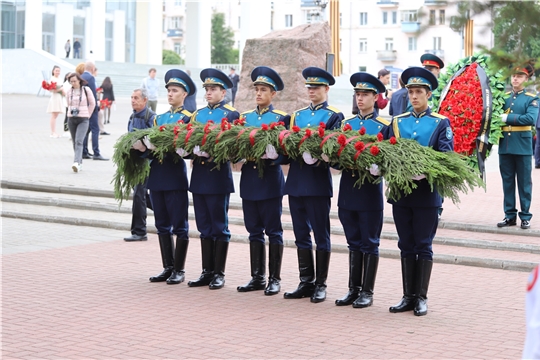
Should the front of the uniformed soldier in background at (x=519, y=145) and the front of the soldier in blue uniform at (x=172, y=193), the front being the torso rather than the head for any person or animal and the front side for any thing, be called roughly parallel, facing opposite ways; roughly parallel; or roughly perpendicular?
roughly parallel

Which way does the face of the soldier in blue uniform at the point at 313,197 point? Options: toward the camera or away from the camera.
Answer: toward the camera

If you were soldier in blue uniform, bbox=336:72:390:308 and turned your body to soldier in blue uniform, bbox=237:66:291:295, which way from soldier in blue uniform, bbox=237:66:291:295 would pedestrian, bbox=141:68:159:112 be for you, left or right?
right

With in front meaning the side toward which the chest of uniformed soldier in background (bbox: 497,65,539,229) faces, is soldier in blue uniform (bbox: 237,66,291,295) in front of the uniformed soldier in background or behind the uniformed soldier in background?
in front

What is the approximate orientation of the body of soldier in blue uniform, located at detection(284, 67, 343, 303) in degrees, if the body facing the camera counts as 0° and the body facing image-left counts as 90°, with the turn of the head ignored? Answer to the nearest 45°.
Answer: approximately 45°

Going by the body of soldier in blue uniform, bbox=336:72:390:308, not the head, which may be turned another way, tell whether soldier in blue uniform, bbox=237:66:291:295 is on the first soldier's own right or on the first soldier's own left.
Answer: on the first soldier's own right

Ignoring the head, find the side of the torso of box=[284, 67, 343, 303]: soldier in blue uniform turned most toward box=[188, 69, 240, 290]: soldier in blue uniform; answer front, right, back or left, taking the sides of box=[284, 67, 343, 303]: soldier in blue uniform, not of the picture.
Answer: right

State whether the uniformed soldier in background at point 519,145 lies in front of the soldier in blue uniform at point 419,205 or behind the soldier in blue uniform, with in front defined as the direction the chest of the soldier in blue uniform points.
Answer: behind

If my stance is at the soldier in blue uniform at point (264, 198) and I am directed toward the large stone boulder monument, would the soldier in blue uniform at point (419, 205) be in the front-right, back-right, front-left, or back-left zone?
back-right

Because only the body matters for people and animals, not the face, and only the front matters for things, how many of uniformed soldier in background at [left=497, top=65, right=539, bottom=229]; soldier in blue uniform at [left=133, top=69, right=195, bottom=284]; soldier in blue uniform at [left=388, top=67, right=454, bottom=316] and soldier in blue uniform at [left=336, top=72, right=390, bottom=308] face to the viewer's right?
0

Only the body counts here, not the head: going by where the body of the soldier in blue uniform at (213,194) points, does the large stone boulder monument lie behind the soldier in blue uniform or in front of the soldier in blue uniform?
behind

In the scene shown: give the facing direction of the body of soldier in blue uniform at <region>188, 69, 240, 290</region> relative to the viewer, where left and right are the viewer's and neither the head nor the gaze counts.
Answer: facing the viewer and to the left of the viewer

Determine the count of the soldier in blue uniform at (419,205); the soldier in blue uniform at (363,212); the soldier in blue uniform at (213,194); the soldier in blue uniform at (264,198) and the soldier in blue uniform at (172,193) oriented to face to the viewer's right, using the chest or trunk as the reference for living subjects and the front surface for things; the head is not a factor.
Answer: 0

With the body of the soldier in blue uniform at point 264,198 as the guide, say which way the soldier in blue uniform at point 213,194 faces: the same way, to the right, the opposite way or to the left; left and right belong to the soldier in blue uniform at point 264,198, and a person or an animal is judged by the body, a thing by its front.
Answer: the same way

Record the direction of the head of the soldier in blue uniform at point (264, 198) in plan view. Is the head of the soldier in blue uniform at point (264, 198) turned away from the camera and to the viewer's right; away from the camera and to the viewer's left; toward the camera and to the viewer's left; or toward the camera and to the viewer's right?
toward the camera and to the viewer's left

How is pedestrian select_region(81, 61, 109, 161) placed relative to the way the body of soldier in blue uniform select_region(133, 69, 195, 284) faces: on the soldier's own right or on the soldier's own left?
on the soldier's own right

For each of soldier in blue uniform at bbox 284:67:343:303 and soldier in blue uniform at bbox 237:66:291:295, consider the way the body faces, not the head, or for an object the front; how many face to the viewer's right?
0
